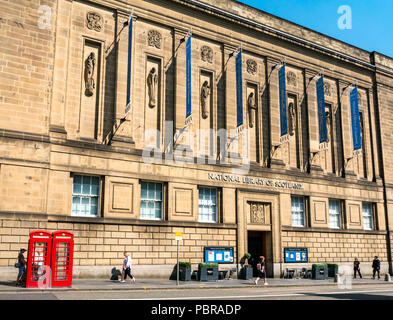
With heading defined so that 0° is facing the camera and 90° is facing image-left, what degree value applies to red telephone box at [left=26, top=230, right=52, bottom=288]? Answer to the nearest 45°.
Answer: approximately 0°

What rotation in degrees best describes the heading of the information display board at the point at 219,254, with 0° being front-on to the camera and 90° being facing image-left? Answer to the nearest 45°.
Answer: approximately 0°

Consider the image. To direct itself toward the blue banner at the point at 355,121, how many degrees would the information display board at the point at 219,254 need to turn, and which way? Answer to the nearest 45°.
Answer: approximately 135° to its left

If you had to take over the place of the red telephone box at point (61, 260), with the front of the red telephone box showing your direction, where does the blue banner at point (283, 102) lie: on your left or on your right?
on your left

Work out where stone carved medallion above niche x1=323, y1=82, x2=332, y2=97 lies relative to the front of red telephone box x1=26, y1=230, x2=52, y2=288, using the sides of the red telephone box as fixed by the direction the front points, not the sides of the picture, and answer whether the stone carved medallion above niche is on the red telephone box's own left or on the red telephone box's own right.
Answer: on the red telephone box's own left

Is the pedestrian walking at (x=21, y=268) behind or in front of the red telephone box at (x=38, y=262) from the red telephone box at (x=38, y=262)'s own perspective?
behind

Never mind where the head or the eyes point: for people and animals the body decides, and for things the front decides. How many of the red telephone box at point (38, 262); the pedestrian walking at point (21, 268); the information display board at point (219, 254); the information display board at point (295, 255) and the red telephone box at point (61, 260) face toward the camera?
4

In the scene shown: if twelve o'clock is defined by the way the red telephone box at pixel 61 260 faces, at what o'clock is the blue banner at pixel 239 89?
The blue banner is roughly at 8 o'clock from the red telephone box.
